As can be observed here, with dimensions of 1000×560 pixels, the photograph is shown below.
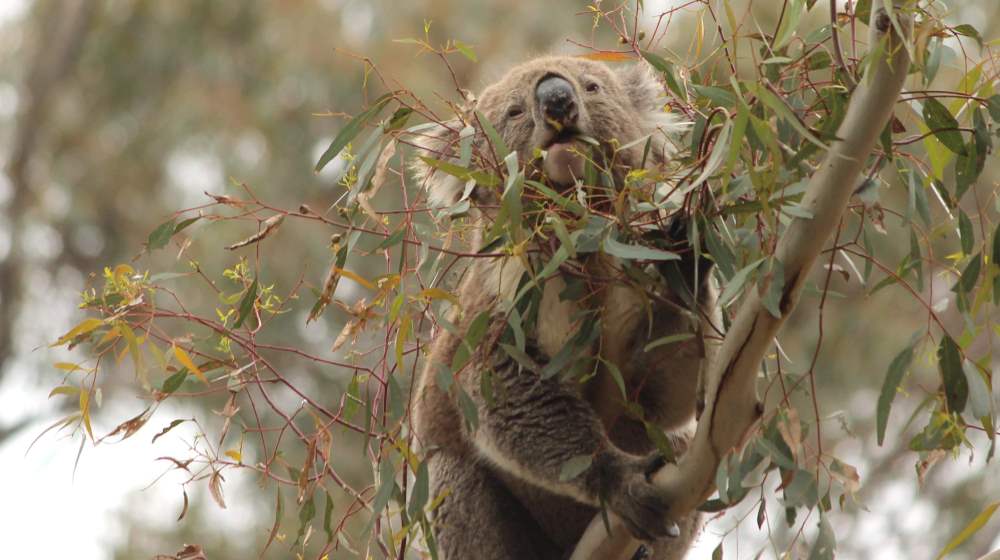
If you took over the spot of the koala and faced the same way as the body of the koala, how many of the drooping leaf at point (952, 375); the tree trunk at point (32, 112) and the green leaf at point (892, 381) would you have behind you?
1

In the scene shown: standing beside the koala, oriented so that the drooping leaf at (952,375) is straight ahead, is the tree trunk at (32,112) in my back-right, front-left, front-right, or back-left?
back-left

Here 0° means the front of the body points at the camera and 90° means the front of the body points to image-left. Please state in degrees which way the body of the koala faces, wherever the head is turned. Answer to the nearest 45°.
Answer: approximately 315°

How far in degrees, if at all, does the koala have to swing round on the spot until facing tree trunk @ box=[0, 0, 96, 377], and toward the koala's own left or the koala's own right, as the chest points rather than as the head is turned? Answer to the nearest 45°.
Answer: approximately 180°

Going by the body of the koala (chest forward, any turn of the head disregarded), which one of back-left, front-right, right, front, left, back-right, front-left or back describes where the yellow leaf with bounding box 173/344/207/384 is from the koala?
right
